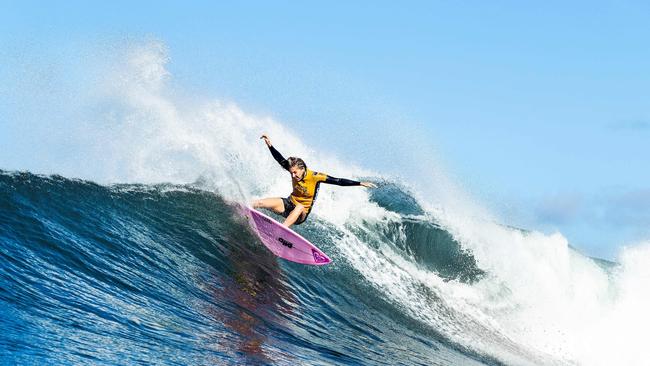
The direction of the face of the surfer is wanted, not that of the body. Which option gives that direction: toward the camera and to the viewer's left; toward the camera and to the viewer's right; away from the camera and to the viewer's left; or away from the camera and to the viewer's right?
toward the camera and to the viewer's left

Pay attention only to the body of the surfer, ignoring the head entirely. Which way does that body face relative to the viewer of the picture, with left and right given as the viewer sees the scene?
facing the viewer and to the left of the viewer
